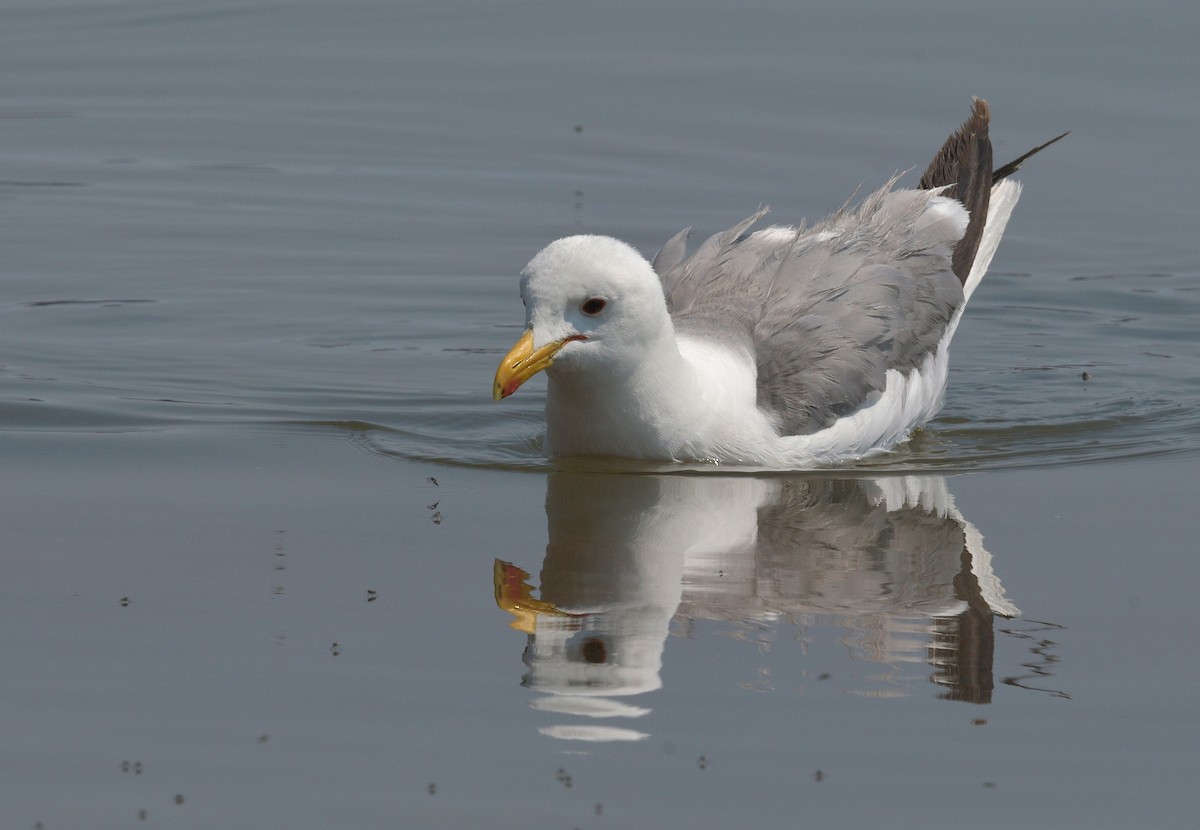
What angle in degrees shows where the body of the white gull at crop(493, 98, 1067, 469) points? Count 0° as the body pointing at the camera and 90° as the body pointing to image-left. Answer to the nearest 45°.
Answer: approximately 45°
